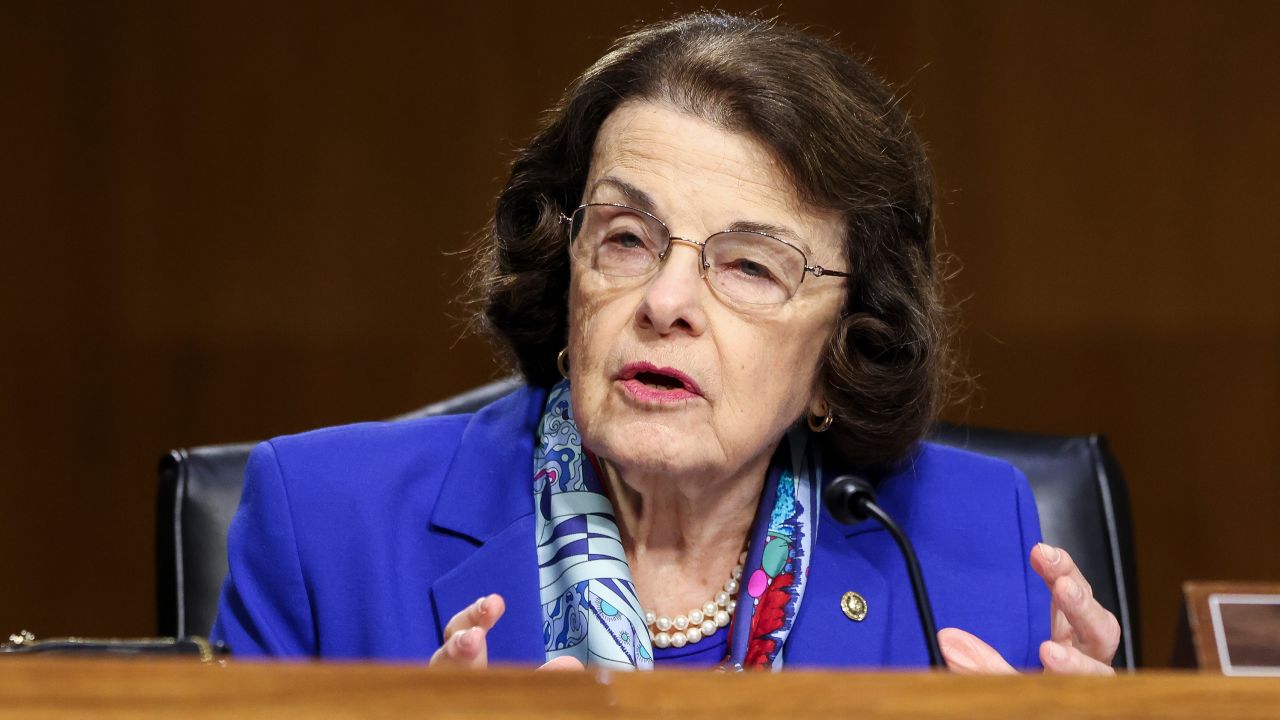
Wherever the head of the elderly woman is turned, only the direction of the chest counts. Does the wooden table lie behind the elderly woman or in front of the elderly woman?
in front

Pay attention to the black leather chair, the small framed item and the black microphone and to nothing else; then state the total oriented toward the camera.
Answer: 2

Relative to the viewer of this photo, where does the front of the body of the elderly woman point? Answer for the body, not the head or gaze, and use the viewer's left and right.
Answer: facing the viewer

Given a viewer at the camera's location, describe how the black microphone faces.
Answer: facing away from the viewer and to the left of the viewer

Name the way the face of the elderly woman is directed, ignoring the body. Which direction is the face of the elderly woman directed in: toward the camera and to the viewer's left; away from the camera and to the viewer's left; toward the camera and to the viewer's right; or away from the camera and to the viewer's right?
toward the camera and to the viewer's left

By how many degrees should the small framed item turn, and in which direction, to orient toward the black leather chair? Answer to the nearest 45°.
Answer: approximately 135° to its right

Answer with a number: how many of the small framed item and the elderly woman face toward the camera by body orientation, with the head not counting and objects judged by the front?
2

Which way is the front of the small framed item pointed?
toward the camera
